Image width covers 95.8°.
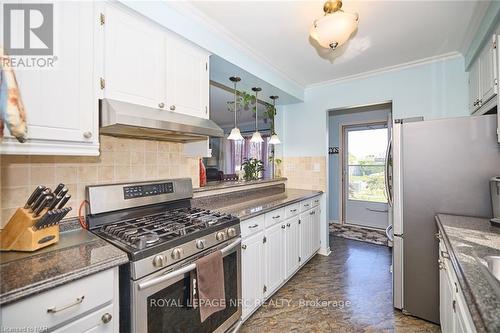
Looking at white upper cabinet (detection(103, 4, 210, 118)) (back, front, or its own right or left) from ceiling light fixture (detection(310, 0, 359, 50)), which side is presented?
front

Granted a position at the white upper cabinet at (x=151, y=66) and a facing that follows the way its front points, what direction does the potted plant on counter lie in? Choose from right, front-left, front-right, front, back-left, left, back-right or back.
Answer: left

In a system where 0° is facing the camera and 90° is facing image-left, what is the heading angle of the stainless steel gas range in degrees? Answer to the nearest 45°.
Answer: approximately 315°

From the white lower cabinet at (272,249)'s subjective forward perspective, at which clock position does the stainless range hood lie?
The stainless range hood is roughly at 3 o'clock from the white lower cabinet.

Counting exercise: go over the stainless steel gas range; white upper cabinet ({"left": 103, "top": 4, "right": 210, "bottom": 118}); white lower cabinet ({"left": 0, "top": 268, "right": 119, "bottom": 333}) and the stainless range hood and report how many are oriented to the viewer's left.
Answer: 0

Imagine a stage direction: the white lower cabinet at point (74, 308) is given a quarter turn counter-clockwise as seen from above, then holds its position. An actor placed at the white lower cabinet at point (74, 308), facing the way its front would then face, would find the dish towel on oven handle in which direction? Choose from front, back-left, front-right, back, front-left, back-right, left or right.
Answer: front-right

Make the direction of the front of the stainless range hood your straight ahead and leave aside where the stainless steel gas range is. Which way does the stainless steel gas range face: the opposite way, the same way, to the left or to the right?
the same way

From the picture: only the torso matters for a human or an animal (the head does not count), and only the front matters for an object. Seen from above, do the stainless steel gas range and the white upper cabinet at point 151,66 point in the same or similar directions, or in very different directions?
same or similar directions

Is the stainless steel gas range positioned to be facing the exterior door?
no

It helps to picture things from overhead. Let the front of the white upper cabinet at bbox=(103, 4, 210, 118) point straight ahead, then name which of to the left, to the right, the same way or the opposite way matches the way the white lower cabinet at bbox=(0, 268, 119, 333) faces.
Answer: the same way

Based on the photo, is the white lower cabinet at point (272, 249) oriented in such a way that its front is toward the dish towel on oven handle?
no

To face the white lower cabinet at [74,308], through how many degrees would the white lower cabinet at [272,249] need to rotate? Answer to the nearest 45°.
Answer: approximately 90° to its right

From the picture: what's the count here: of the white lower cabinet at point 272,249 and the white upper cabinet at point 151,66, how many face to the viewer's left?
0

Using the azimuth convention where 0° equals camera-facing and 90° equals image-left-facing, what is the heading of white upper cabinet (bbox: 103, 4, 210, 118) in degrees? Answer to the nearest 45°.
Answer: approximately 315°

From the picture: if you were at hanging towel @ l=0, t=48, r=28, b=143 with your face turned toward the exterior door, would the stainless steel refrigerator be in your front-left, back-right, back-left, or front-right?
front-right

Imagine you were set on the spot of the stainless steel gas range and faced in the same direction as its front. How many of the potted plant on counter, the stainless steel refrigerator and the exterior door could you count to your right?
0

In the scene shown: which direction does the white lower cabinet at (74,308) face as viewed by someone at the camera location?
facing the viewer and to the right of the viewer

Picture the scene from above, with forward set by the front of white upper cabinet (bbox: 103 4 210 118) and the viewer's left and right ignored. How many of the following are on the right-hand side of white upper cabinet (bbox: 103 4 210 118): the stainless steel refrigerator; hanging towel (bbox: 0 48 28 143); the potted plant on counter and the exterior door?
1

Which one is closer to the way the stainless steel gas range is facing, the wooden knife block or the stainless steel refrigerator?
the stainless steel refrigerator

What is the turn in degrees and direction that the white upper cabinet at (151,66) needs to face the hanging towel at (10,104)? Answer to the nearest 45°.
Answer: approximately 90° to its right

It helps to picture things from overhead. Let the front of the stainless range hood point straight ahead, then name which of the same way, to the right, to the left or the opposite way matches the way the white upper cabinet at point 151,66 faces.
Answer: the same way
